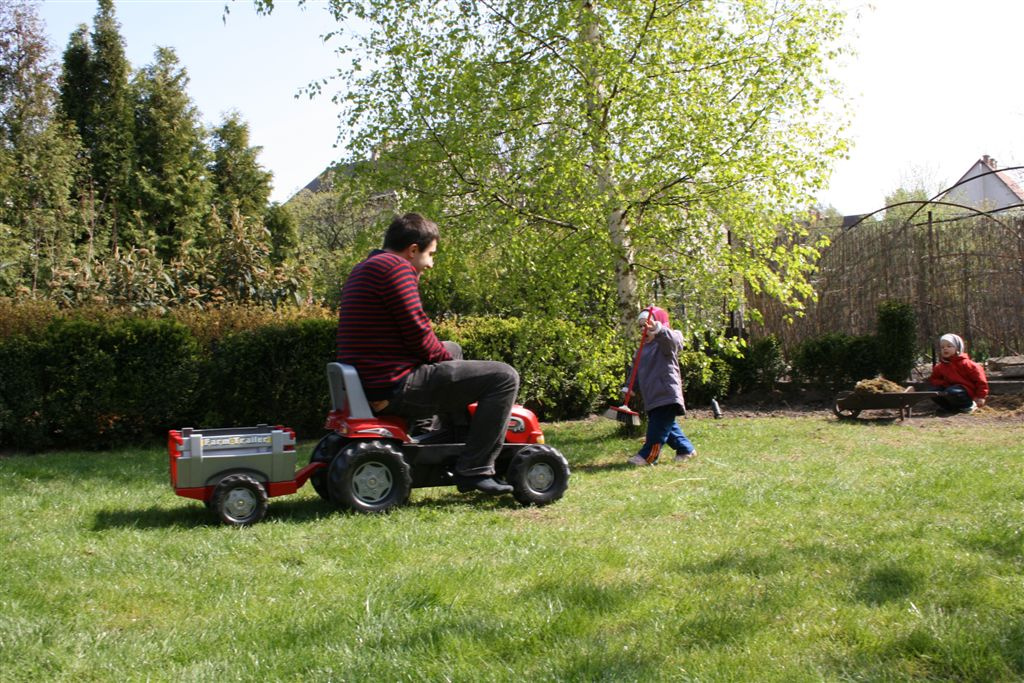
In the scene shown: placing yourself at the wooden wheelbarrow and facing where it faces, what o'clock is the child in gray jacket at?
The child in gray jacket is roughly at 10 o'clock from the wooden wheelbarrow.

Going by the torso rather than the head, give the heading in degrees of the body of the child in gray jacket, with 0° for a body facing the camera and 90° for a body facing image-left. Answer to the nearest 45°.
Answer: approximately 90°

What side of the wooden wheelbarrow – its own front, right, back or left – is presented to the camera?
left

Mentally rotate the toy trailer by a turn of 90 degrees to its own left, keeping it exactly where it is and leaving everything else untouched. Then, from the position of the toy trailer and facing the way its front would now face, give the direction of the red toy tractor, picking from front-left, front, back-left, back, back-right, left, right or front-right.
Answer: right

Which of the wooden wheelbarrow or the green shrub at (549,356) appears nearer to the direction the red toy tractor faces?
the wooden wheelbarrow

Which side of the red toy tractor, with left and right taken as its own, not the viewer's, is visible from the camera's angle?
right

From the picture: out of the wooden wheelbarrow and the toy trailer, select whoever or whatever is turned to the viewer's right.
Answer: the toy trailer

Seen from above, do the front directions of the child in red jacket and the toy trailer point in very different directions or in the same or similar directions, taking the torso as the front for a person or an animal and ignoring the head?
very different directions

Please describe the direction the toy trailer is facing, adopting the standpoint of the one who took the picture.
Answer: facing to the right of the viewer

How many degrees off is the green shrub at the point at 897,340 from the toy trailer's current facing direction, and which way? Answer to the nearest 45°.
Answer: approximately 45° to its left

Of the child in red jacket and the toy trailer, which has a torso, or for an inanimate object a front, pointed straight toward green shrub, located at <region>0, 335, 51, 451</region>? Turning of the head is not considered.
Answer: the child in red jacket

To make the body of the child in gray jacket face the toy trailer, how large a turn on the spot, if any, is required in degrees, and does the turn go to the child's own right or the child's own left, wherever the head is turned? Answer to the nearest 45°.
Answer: approximately 45° to the child's own left

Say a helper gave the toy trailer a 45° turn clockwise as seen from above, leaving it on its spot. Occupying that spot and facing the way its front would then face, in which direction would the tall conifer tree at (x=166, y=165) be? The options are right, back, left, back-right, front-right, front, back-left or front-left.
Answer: back-left
